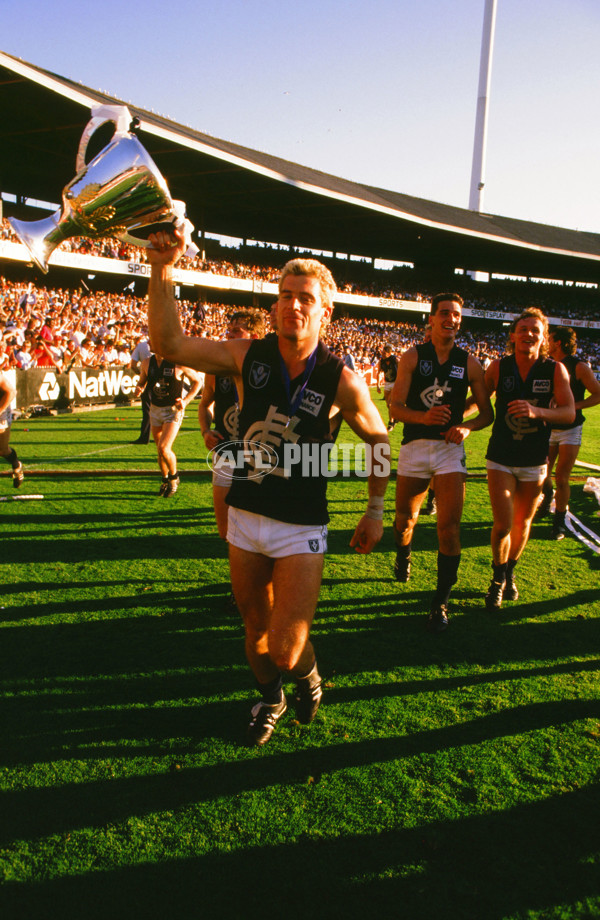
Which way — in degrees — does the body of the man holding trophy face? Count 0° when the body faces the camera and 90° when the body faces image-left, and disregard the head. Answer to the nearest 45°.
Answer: approximately 0°
